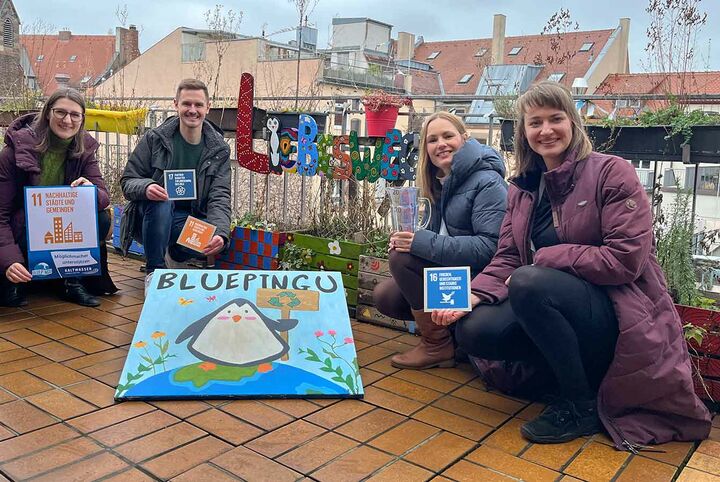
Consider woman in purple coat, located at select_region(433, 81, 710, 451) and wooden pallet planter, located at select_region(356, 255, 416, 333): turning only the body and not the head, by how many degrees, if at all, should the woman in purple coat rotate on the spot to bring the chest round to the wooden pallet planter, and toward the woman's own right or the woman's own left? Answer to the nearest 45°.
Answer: approximately 90° to the woman's own right

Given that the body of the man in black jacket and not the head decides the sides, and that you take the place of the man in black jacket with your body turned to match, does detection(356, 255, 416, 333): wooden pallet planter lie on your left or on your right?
on your left

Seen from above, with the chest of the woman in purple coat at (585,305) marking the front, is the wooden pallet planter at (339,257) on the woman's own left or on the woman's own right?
on the woman's own right

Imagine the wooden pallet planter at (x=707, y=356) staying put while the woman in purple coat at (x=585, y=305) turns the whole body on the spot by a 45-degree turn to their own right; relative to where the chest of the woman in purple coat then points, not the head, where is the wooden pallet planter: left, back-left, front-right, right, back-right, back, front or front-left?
back-right

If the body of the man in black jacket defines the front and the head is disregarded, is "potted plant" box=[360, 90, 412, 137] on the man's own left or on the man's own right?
on the man's own left

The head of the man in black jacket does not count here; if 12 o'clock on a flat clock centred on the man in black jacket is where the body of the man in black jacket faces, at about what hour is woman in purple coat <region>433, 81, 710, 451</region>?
The woman in purple coat is roughly at 11 o'clock from the man in black jacket.

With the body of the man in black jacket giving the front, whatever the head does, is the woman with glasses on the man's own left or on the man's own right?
on the man's own right

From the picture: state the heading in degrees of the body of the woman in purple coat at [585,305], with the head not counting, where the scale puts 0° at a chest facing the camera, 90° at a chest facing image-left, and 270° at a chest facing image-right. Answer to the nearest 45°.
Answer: approximately 45°

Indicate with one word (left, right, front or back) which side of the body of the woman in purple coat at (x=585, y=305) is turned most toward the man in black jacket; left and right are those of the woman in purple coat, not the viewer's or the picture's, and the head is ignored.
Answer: right

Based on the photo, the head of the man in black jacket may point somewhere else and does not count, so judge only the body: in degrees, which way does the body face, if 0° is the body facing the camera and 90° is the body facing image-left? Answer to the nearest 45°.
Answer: approximately 0°

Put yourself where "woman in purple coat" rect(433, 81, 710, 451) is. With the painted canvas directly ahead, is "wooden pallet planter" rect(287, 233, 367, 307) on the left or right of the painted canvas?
right
